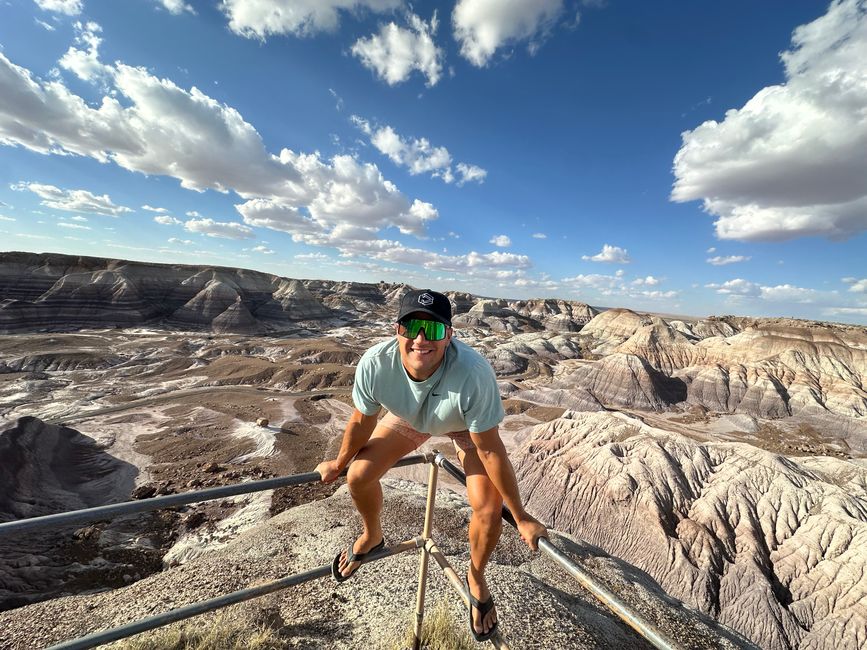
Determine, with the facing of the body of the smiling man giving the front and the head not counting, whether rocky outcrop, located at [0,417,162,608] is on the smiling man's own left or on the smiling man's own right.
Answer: on the smiling man's own right

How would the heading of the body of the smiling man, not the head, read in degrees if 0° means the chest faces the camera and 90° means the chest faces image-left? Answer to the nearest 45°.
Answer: approximately 0°

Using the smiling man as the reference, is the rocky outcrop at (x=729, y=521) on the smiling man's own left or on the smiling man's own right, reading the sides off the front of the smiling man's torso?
on the smiling man's own left

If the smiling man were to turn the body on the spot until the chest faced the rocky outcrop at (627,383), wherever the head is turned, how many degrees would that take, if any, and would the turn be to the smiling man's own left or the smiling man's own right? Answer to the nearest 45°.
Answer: approximately 135° to the smiling man's own left

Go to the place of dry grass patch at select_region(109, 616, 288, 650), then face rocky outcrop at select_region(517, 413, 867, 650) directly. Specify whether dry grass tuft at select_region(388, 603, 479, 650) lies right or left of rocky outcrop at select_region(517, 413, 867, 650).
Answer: right
